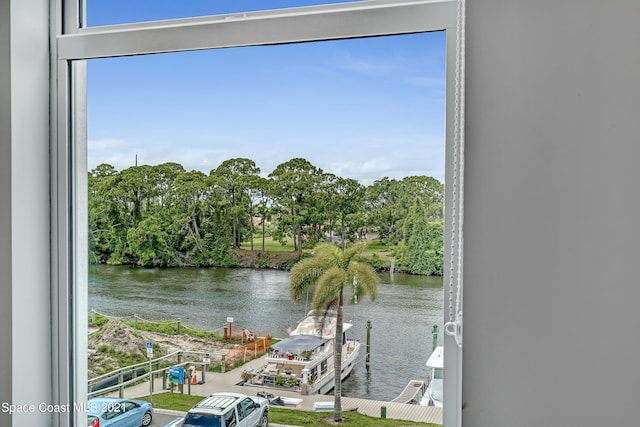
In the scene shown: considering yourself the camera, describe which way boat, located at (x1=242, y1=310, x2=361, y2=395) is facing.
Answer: facing away from the viewer and to the right of the viewer
